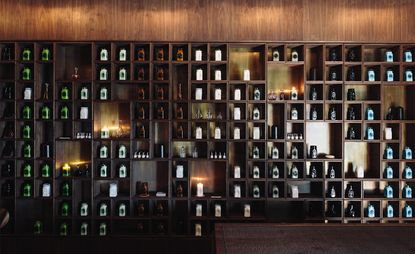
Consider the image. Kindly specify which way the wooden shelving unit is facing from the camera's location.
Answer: facing the viewer
